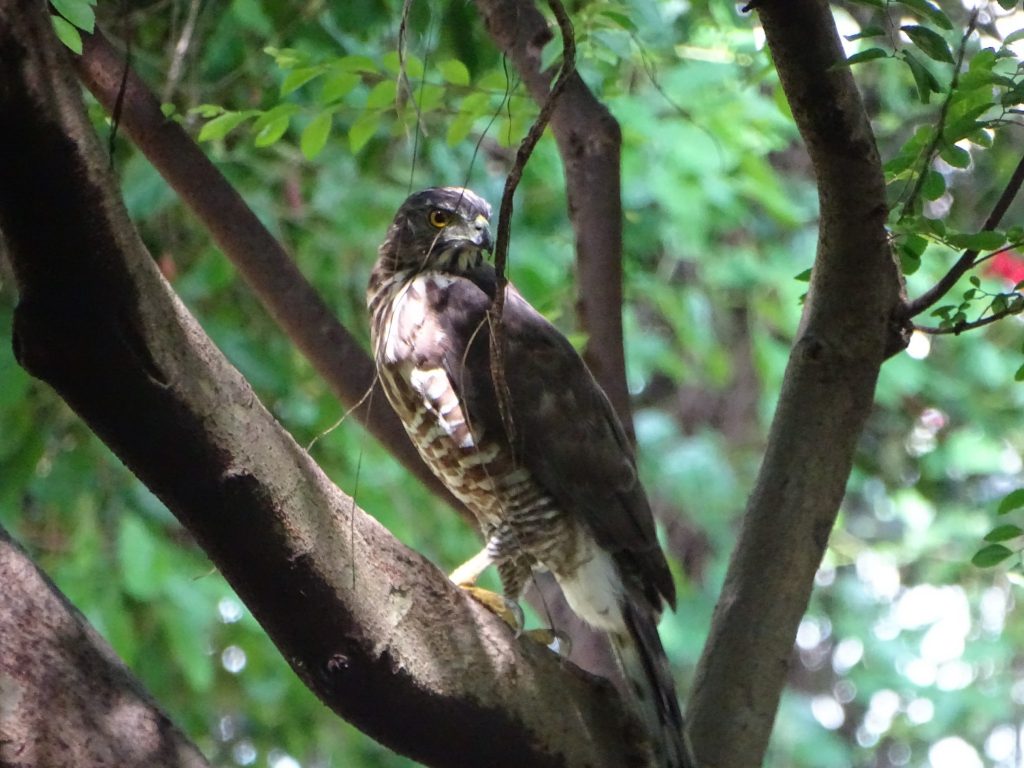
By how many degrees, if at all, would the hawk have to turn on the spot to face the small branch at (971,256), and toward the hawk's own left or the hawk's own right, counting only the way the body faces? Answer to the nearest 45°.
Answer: approximately 135° to the hawk's own left

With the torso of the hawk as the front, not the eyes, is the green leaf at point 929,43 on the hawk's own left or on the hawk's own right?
on the hawk's own left

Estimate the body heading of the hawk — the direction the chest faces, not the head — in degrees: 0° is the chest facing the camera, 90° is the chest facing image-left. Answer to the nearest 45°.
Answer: approximately 90°

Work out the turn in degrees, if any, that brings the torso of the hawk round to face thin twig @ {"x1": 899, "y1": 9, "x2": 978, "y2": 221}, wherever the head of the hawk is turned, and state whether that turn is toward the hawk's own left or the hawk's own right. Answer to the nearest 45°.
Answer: approximately 135° to the hawk's own left

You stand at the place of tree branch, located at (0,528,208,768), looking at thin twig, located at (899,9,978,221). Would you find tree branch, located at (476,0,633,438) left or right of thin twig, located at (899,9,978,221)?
left
